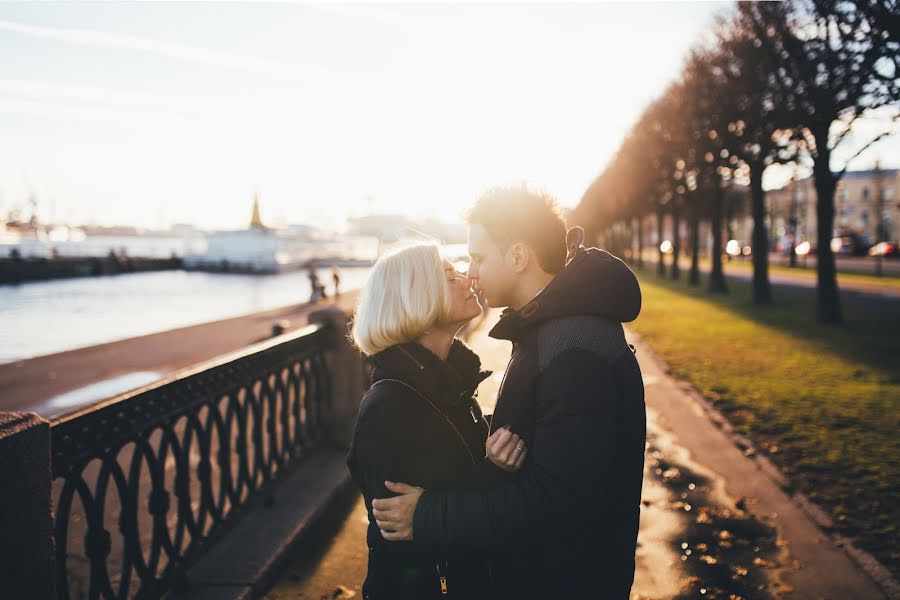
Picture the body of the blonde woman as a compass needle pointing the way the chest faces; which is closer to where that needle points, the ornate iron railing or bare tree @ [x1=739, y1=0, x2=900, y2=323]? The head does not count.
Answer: the bare tree

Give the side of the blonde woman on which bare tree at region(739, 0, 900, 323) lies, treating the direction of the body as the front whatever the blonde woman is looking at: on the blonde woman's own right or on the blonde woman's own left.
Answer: on the blonde woman's own left

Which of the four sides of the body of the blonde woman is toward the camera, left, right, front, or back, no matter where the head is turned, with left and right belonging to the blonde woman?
right

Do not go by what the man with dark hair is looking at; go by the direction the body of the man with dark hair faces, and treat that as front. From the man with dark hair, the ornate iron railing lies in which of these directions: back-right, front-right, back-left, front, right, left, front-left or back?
front-right

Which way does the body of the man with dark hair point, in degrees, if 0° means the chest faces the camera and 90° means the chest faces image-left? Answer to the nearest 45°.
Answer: approximately 90°

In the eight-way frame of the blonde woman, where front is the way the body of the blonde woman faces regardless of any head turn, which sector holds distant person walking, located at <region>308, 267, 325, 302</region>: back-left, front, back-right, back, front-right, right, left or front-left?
left

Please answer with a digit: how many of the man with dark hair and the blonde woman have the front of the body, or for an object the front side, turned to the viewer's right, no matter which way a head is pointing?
1

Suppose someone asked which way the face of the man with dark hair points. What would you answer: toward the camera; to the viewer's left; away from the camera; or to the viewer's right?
to the viewer's left

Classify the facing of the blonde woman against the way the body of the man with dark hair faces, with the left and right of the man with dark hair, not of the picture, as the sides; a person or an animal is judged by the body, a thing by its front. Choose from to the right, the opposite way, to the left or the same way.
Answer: the opposite way

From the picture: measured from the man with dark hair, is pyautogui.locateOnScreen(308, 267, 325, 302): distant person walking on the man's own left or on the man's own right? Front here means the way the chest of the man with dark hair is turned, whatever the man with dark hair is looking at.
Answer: on the man's own right

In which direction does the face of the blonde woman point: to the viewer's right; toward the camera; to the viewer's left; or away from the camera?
to the viewer's right
